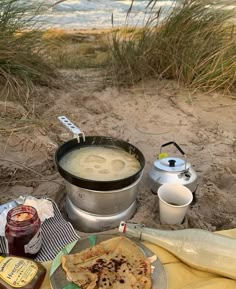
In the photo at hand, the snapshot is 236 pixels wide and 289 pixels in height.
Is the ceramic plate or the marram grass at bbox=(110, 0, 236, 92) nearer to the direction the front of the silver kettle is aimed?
the ceramic plate

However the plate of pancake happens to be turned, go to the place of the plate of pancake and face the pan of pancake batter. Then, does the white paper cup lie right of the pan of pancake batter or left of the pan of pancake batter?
right

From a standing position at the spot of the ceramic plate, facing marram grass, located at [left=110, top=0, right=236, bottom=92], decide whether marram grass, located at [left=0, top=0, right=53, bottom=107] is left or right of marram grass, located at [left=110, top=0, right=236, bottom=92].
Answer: left

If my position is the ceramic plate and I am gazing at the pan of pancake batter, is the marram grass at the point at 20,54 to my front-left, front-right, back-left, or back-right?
front-left
